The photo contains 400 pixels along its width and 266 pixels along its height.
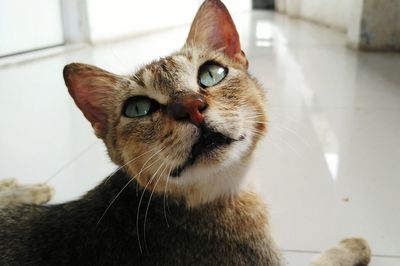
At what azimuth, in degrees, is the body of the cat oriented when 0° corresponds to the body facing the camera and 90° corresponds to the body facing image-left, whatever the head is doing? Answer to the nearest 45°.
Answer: approximately 315°
